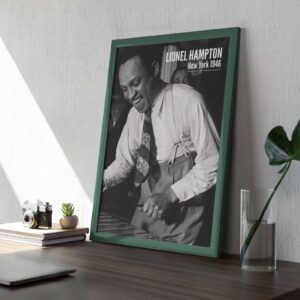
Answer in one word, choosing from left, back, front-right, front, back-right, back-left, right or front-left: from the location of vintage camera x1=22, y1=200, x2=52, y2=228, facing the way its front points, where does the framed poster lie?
left

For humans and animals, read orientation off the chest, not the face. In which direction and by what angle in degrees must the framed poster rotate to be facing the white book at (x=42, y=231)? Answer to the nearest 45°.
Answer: approximately 45° to its right

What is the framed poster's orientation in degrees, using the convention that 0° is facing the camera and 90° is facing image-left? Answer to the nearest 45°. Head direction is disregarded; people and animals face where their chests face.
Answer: approximately 45°

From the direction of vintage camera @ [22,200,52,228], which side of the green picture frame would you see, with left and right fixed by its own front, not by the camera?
right

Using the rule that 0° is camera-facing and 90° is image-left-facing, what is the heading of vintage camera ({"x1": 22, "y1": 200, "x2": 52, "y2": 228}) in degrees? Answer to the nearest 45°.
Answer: approximately 45°

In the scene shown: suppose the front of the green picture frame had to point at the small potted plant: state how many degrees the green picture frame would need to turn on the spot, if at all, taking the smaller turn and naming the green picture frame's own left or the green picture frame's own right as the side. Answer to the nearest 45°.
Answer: approximately 90° to the green picture frame's own right
